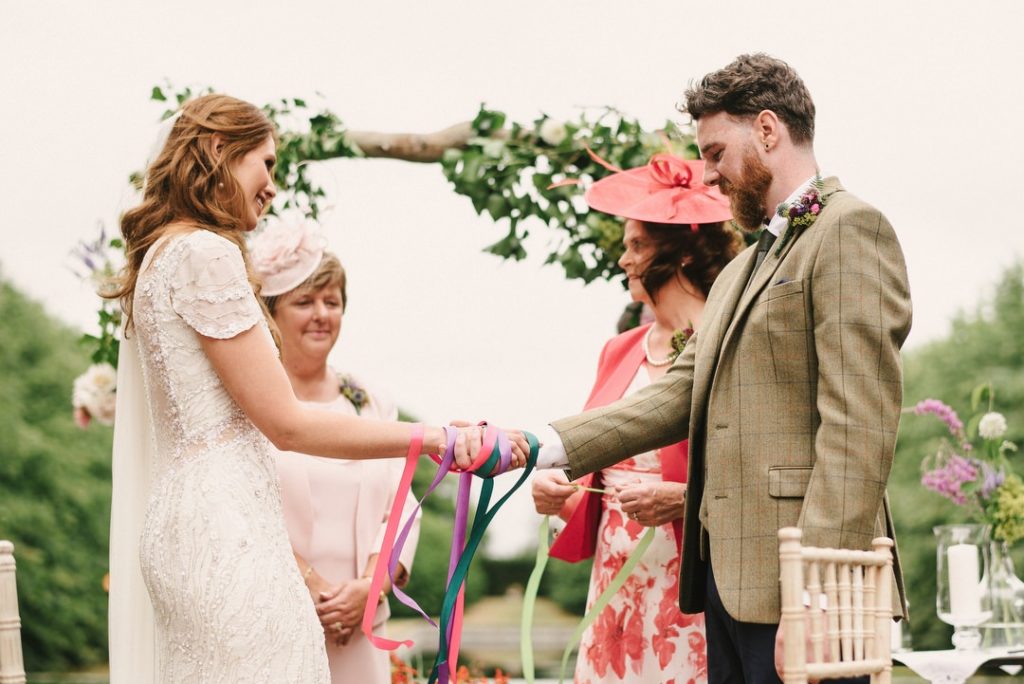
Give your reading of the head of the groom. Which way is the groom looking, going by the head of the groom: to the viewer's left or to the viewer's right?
to the viewer's left

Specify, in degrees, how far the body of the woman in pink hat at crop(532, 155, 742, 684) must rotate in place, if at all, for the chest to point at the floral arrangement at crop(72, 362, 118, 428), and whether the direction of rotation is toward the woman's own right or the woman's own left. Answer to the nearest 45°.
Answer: approximately 90° to the woman's own right

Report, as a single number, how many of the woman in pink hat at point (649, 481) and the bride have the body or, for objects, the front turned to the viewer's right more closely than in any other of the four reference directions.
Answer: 1

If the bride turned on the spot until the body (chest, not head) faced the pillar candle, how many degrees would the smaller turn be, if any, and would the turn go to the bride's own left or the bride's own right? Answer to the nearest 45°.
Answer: approximately 45° to the bride's own left

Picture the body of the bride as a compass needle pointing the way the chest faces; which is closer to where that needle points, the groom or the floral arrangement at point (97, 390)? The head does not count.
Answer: the groom

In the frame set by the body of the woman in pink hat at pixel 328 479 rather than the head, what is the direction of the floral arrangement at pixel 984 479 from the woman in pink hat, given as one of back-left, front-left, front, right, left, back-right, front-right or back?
left

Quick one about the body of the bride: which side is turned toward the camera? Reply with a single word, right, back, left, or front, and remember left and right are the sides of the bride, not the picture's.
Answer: right

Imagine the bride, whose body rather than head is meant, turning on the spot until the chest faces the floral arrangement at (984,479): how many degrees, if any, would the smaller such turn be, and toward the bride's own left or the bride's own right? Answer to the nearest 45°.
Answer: approximately 45° to the bride's own left

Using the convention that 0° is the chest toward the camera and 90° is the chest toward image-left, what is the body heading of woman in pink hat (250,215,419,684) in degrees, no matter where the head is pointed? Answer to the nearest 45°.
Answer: approximately 0°

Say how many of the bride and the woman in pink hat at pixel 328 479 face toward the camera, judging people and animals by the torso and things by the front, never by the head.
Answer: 1

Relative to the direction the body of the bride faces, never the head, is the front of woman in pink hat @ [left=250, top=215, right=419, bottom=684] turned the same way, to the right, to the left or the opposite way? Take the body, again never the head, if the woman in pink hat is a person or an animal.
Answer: to the right
